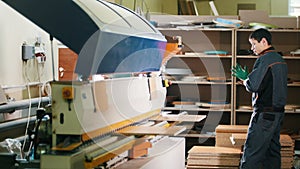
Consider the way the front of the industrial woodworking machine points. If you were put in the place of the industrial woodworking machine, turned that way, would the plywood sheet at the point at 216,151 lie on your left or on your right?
on your left

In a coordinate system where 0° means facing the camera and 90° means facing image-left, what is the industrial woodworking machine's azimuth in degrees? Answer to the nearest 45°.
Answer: approximately 315°

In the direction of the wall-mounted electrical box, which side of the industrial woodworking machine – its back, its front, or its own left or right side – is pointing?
back

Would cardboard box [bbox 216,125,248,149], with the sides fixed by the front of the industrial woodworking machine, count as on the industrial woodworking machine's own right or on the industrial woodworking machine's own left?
on the industrial woodworking machine's own left

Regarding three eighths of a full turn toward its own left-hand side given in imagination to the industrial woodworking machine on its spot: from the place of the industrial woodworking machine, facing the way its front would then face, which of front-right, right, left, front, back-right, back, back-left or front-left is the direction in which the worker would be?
front-right
